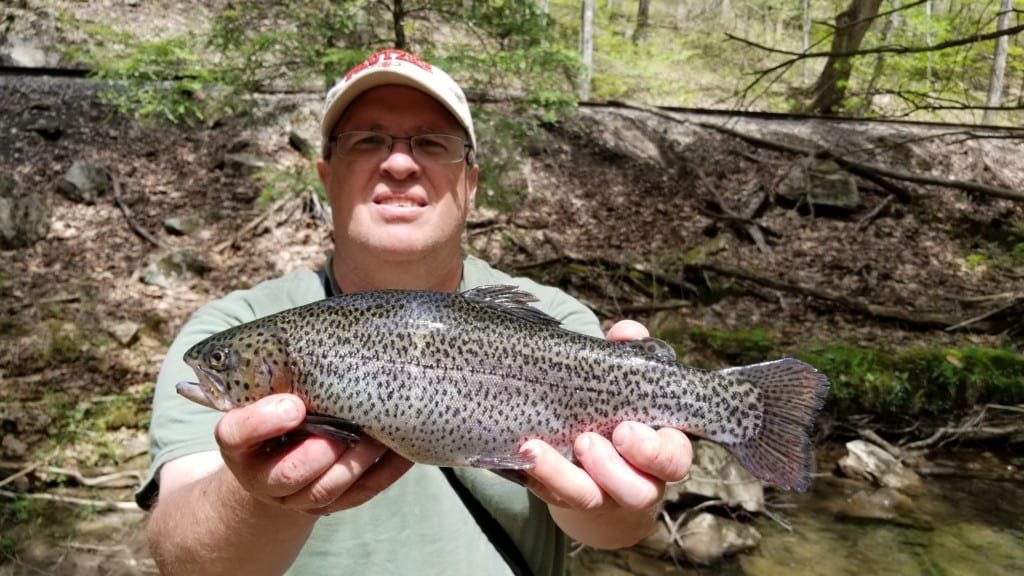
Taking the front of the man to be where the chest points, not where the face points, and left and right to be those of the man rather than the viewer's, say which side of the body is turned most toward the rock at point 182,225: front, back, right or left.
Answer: back

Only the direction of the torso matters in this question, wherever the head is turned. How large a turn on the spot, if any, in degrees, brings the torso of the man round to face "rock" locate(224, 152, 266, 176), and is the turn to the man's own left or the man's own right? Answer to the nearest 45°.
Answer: approximately 180°

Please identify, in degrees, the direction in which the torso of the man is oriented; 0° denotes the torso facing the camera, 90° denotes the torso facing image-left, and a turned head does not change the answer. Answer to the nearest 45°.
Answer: approximately 0°

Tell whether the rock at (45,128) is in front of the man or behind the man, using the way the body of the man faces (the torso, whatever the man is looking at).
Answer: behind

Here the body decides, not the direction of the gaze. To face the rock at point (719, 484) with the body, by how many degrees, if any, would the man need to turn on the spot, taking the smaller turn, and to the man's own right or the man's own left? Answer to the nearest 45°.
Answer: approximately 135° to the man's own left

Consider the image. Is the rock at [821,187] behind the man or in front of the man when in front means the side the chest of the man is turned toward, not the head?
behind
